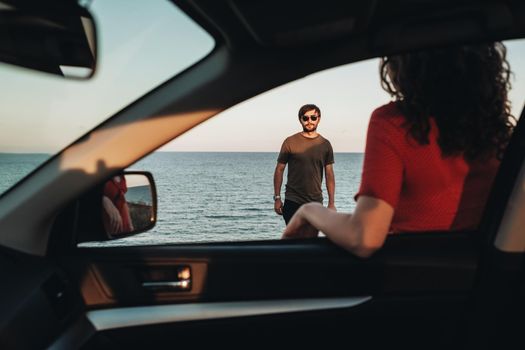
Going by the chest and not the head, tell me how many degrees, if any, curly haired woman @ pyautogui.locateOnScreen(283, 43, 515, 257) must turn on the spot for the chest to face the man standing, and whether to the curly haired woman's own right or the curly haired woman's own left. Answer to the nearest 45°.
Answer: approximately 45° to the curly haired woman's own right

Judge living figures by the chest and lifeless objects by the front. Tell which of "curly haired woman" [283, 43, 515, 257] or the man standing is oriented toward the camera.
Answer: the man standing

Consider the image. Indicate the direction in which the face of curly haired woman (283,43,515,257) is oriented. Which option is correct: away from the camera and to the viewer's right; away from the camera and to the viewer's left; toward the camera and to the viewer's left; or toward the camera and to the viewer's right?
away from the camera and to the viewer's left

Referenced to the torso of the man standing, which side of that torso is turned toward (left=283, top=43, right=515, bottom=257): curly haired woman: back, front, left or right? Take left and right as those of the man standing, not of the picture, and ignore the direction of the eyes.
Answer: front

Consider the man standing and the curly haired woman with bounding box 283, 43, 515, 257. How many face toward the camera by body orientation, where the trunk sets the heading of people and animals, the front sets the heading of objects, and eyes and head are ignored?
1

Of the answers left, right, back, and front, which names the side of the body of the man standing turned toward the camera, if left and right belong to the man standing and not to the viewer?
front

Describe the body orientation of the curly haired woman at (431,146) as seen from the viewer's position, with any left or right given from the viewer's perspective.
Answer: facing away from the viewer and to the left of the viewer
